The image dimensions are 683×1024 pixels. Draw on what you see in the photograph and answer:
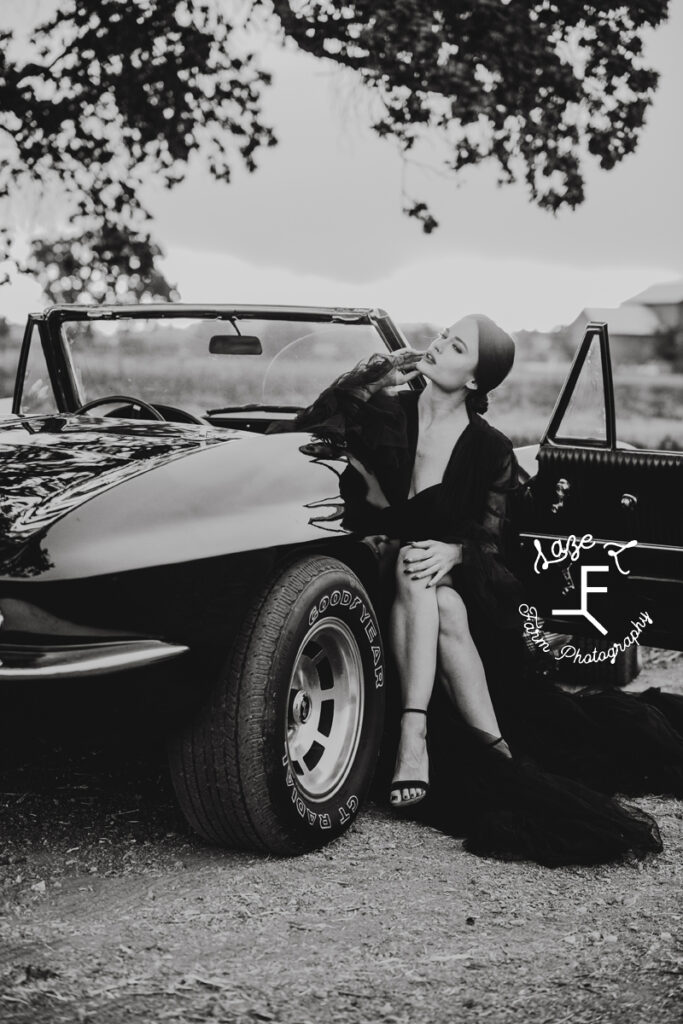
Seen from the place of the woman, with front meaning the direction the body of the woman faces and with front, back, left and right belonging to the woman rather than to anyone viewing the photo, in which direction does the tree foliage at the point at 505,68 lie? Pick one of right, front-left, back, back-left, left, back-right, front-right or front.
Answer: back-right

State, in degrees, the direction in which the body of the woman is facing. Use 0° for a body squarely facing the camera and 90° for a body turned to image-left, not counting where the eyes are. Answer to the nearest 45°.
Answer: approximately 45°

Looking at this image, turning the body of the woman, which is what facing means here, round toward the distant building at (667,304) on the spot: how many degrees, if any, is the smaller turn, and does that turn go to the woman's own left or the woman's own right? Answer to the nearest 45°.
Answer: approximately 135° to the woman's own right

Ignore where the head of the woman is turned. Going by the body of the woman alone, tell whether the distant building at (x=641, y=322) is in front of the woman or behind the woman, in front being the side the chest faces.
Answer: behind
